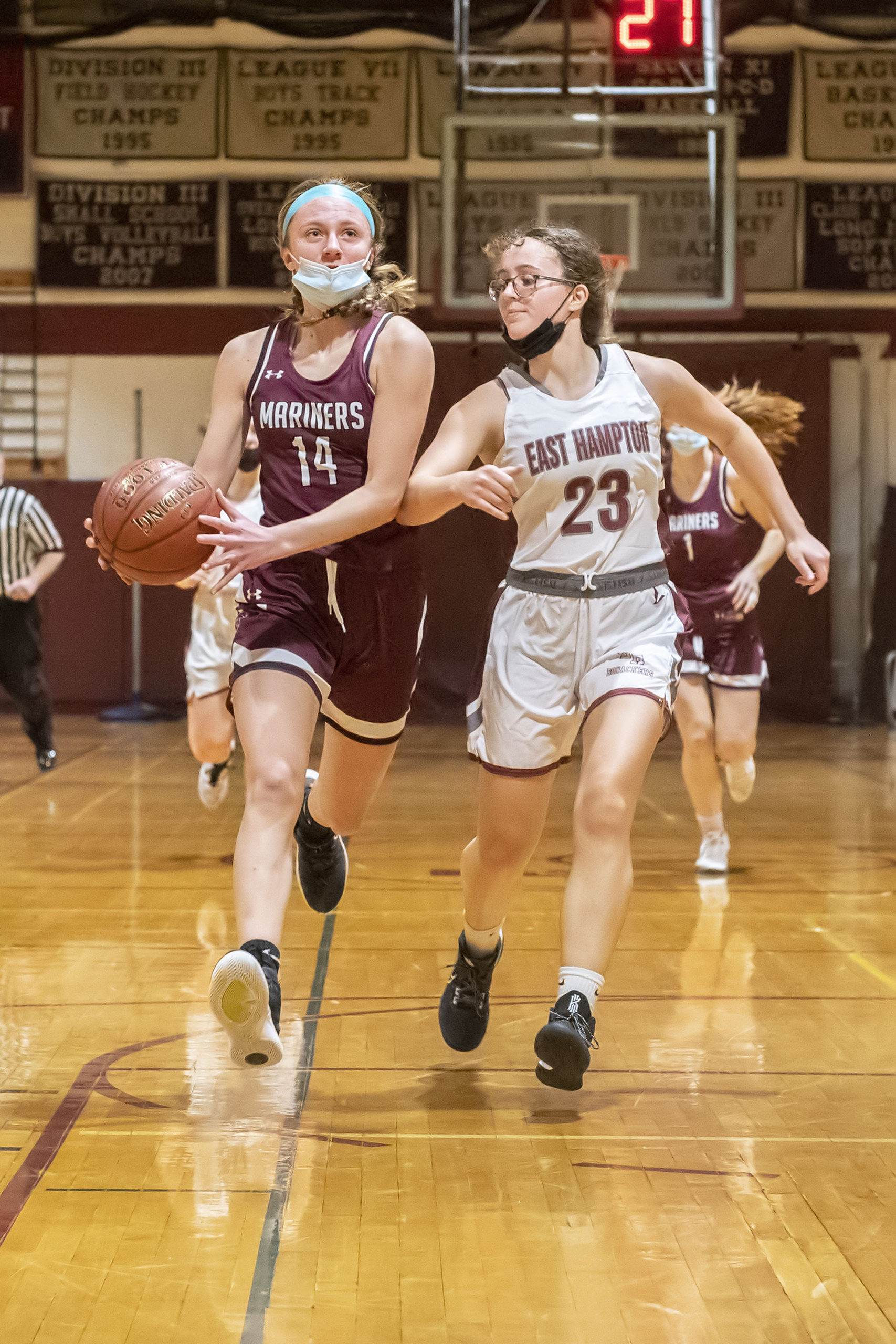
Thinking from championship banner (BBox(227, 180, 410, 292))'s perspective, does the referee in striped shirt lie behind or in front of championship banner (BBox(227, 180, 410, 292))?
in front

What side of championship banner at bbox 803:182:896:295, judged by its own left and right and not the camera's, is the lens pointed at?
front

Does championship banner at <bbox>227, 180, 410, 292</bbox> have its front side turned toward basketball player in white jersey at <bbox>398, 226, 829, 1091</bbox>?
yes

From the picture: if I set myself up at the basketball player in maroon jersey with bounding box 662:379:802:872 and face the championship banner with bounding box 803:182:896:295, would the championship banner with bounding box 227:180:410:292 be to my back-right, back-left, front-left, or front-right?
front-left

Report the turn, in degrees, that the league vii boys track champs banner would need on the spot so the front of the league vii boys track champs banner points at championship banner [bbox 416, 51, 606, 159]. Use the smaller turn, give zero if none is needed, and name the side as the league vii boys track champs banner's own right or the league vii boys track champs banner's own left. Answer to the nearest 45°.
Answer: approximately 45° to the league vii boys track champs banner's own left

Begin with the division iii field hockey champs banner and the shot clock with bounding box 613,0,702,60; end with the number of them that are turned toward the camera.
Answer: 2

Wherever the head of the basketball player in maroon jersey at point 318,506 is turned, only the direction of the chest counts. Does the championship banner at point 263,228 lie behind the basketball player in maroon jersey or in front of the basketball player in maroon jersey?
behind

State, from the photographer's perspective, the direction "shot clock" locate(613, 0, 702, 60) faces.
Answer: facing the viewer

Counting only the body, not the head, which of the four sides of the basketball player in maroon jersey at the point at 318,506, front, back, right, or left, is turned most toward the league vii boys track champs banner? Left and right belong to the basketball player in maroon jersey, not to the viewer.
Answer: back

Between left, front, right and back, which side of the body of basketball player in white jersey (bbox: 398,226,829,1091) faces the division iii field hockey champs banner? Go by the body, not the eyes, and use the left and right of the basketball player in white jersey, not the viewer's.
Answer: back

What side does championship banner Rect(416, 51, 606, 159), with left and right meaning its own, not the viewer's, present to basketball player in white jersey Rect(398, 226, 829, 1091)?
front

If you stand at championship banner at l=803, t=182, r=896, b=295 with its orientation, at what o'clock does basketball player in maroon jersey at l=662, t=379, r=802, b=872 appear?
The basketball player in maroon jersey is roughly at 12 o'clock from the championship banner.

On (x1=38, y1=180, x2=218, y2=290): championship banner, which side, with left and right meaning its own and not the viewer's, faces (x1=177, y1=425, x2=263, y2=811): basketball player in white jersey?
front

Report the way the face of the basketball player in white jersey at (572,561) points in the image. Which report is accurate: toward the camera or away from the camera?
toward the camera
